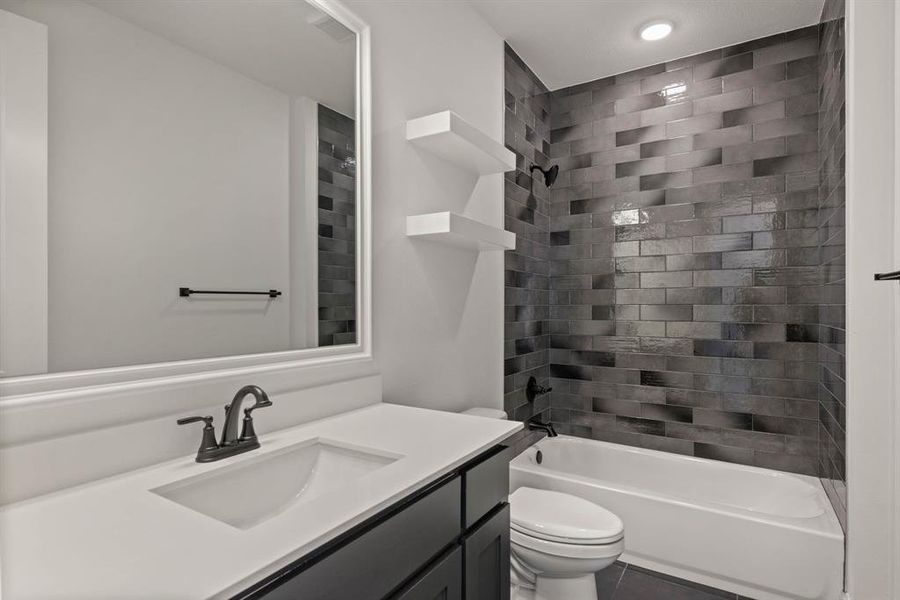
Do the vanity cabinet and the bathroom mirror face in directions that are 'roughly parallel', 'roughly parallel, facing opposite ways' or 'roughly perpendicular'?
roughly parallel

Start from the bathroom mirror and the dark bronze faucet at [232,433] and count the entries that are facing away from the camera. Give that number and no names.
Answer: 0

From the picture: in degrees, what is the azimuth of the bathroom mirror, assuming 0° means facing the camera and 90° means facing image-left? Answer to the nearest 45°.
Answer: approximately 315°

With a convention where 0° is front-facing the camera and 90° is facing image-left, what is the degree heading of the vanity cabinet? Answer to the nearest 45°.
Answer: approximately 315°

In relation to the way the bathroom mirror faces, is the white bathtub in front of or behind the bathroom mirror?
in front

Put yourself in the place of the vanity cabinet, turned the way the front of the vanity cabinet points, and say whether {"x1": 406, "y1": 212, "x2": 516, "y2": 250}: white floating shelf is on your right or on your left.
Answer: on your left

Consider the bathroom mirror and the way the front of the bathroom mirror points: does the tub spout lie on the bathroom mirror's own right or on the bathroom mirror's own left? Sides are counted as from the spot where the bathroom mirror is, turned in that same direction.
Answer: on the bathroom mirror's own left

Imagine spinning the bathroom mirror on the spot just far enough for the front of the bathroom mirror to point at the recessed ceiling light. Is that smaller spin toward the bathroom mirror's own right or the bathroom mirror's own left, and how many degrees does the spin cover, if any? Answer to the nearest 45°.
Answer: approximately 45° to the bathroom mirror's own left

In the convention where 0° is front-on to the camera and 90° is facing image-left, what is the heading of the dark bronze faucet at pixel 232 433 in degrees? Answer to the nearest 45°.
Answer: approximately 315°

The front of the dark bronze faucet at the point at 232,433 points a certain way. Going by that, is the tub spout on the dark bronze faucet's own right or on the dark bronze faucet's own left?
on the dark bronze faucet's own left

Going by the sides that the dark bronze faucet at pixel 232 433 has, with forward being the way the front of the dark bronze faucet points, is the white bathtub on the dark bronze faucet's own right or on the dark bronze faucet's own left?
on the dark bronze faucet's own left

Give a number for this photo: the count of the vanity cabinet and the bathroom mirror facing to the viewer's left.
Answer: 0

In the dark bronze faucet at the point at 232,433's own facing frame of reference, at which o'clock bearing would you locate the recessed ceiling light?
The recessed ceiling light is roughly at 10 o'clock from the dark bronze faucet.

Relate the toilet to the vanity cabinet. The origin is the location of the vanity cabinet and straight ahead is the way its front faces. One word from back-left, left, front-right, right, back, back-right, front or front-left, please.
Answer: left

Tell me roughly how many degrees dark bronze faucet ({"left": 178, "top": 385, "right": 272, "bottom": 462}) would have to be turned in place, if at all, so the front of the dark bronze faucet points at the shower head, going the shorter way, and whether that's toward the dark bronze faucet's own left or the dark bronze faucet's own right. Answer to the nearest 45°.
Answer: approximately 90° to the dark bronze faucet's own left
